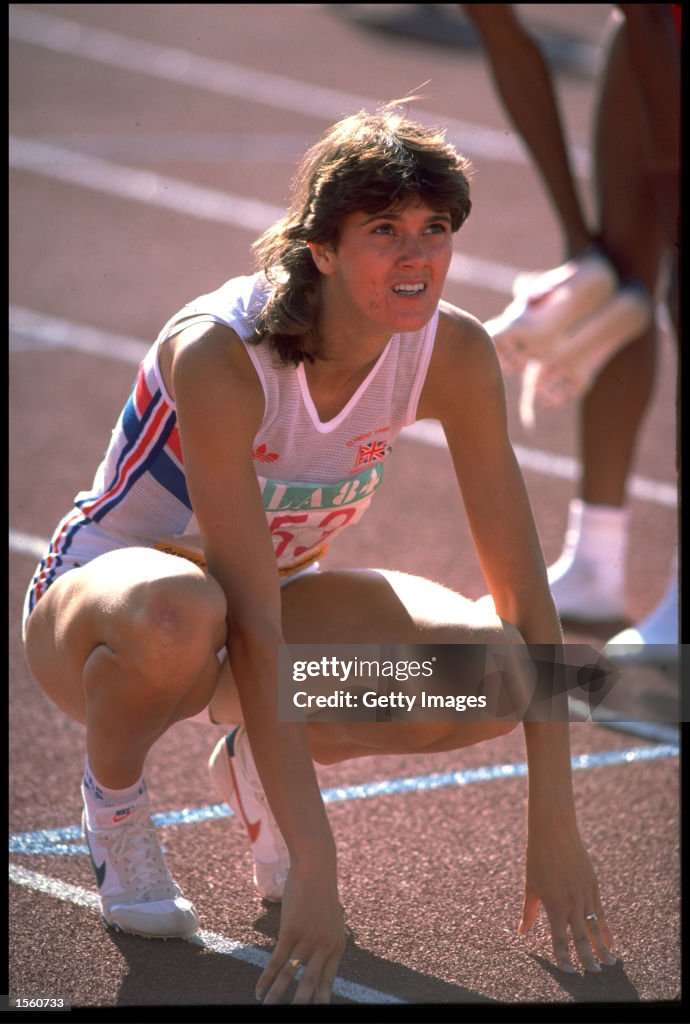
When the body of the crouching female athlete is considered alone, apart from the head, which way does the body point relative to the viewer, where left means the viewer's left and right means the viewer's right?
facing the viewer and to the right of the viewer

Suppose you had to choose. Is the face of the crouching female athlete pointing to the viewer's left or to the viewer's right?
to the viewer's right
